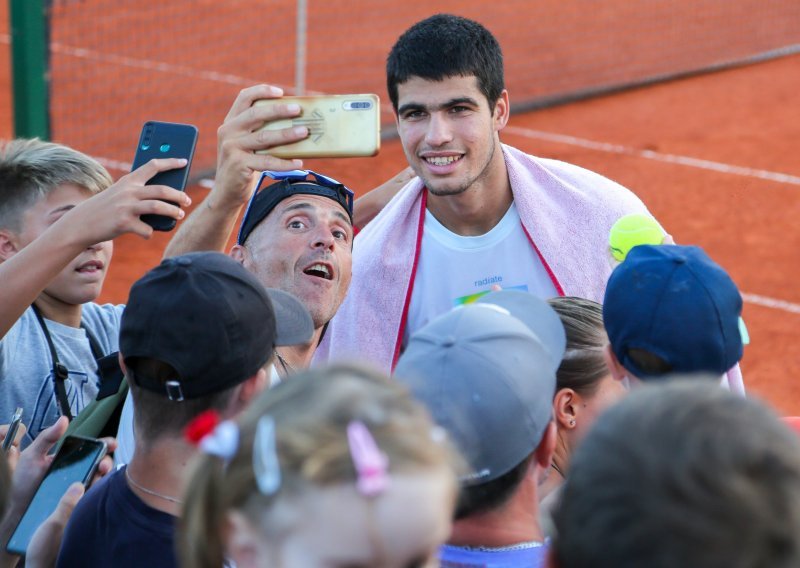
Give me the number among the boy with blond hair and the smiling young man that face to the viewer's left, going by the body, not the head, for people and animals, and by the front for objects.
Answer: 0

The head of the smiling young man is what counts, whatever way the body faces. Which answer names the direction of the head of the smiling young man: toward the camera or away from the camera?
toward the camera

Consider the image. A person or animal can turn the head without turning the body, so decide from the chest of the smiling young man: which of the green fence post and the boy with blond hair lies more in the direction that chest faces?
the boy with blond hair

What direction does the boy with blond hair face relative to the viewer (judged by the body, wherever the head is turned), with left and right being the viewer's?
facing the viewer and to the right of the viewer

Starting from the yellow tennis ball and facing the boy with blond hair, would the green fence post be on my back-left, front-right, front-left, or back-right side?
front-right

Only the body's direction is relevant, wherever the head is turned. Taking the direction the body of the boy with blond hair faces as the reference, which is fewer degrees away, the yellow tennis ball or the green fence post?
the yellow tennis ball

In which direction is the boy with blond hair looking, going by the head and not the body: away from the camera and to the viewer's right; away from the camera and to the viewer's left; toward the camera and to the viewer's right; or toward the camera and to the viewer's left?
toward the camera and to the viewer's right

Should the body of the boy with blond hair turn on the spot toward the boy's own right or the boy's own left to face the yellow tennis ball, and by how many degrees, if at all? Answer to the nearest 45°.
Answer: approximately 45° to the boy's own left

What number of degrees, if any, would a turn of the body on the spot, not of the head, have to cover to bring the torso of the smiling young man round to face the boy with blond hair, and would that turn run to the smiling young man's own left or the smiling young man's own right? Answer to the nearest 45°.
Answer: approximately 45° to the smiling young man's own right

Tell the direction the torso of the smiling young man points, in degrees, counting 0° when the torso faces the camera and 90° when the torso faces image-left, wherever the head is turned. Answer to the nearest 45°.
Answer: approximately 0°

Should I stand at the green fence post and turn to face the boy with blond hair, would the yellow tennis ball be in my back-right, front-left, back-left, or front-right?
front-left
